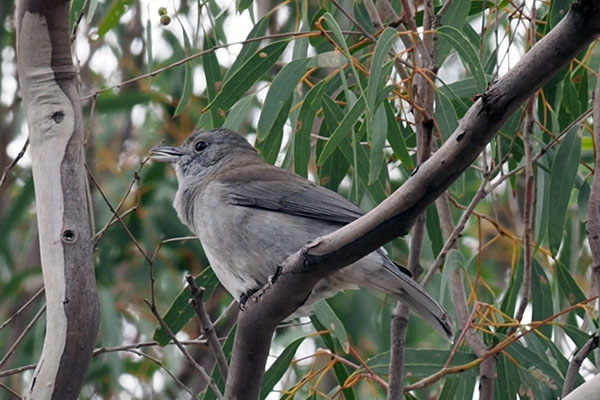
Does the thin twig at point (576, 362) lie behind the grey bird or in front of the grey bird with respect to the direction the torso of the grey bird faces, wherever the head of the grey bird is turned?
behind

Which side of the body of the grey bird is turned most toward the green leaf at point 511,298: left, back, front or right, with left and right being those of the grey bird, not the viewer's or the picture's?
back

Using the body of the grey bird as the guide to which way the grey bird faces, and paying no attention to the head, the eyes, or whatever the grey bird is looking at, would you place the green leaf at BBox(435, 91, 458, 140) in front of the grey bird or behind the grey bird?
behind

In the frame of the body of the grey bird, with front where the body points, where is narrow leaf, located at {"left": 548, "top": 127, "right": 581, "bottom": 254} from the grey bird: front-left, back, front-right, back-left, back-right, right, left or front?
back

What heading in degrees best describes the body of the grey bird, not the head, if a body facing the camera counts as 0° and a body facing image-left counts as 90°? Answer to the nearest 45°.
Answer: approximately 90°
